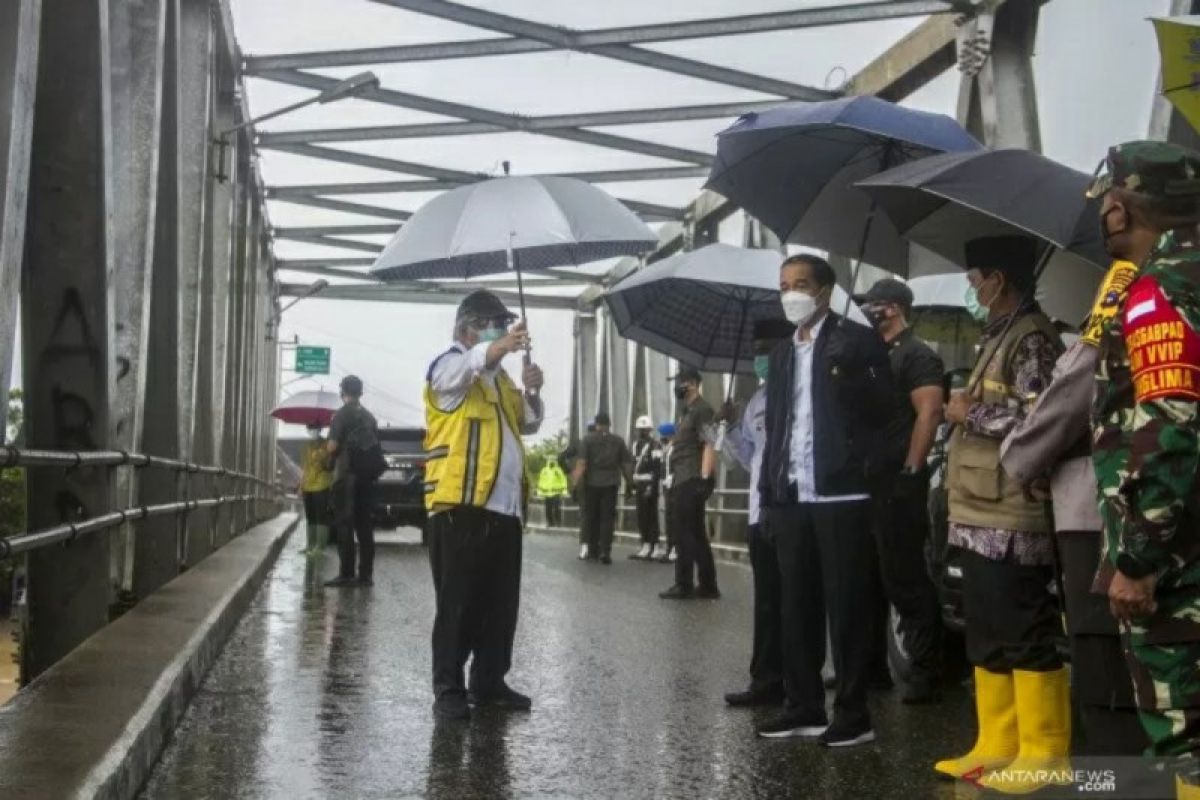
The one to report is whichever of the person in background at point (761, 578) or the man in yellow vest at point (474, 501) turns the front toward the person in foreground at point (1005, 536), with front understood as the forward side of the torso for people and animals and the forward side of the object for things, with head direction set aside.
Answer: the man in yellow vest

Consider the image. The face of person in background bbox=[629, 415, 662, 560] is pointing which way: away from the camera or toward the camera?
toward the camera

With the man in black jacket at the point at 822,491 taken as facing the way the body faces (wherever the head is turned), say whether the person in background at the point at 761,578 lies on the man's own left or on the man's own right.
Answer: on the man's own right

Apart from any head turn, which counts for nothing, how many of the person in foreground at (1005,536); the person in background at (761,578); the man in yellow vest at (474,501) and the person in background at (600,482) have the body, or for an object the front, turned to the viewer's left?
2

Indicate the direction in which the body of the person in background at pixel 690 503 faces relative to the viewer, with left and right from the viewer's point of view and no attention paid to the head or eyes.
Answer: facing the viewer and to the left of the viewer

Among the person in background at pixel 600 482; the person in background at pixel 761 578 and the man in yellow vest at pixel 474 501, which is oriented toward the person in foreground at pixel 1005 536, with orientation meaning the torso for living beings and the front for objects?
the man in yellow vest

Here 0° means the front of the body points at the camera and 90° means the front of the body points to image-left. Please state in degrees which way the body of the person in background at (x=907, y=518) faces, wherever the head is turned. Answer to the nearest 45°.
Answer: approximately 45°

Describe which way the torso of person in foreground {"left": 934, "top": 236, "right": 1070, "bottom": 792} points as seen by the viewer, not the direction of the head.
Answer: to the viewer's left
